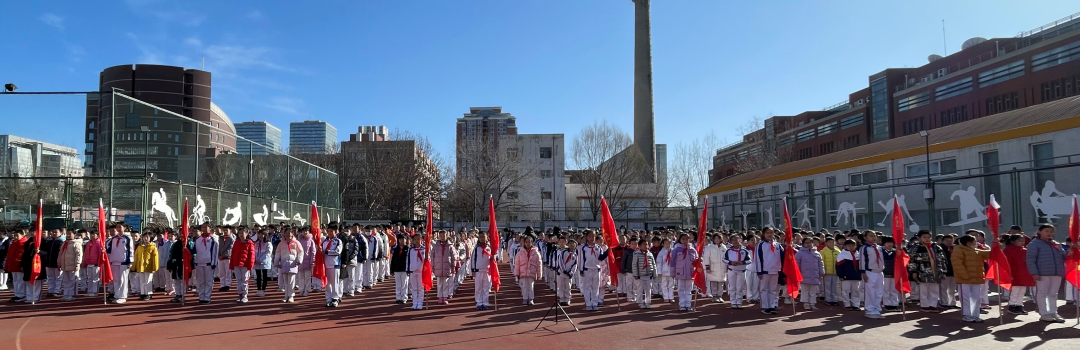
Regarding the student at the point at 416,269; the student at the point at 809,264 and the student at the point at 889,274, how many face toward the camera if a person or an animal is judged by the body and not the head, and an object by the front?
3

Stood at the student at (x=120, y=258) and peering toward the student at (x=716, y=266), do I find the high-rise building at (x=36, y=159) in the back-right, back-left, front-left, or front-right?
back-left

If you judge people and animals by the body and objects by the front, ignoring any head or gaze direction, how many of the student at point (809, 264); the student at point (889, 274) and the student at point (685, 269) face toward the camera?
3

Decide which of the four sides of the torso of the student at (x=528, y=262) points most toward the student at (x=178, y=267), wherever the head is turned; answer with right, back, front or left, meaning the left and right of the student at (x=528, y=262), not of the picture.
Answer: right

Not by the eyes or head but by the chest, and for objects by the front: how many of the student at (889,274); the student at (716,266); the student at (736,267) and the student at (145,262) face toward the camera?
4

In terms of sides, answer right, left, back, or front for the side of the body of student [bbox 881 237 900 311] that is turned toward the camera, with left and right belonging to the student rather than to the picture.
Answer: front

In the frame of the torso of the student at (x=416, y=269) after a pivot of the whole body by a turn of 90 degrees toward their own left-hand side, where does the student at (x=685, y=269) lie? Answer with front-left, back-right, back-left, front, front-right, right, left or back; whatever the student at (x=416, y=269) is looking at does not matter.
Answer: front

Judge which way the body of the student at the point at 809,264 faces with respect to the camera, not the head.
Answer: toward the camera

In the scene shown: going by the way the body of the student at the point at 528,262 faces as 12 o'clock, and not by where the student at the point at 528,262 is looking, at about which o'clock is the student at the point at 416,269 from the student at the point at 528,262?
the student at the point at 416,269 is roughly at 3 o'clock from the student at the point at 528,262.

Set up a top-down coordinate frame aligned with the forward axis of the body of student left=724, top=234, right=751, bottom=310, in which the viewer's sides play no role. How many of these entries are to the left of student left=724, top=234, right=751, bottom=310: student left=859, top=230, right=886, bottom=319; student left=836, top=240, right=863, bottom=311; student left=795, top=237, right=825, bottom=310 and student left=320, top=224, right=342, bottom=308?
3

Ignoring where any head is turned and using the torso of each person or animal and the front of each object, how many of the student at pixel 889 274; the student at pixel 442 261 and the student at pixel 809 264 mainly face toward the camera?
3

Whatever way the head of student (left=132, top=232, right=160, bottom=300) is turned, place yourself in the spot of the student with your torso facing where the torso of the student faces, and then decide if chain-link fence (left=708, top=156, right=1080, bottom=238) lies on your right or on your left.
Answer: on your left

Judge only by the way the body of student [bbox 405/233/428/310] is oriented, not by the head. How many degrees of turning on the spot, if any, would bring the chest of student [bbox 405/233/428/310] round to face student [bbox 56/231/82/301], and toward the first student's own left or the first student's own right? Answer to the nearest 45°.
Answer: approximately 90° to the first student's own right

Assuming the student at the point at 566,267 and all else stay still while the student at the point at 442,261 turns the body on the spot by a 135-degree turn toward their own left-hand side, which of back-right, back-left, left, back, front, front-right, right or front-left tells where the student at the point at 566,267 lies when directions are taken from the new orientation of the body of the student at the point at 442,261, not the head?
front-right
